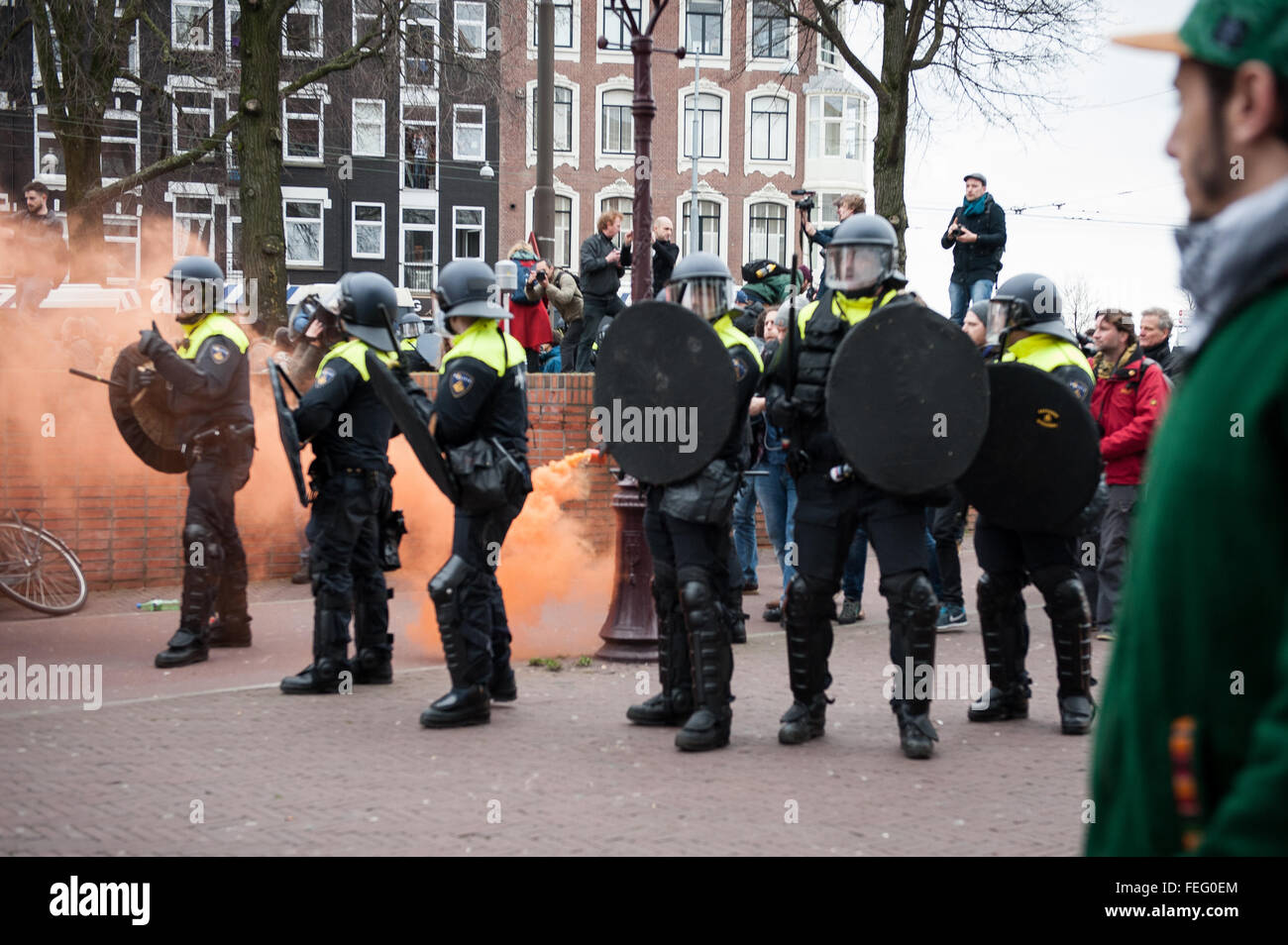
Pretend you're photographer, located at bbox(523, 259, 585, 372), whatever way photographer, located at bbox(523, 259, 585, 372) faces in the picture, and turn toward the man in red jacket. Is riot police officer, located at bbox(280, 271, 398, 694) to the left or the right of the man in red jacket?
right

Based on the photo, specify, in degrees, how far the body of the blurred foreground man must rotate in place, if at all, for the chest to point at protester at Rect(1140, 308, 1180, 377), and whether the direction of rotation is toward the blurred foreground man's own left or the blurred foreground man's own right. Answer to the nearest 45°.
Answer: approximately 90° to the blurred foreground man's own right

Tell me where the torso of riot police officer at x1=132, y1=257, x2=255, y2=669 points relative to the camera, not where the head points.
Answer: to the viewer's left

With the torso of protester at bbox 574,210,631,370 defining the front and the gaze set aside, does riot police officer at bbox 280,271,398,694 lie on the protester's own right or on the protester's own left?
on the protester's own right

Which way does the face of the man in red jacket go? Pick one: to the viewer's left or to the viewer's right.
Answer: to the viewer's left

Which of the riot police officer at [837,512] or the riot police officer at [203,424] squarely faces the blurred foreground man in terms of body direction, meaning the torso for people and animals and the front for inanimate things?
the riot police officer at [837,512]

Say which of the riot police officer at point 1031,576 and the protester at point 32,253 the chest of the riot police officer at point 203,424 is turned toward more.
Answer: the protester

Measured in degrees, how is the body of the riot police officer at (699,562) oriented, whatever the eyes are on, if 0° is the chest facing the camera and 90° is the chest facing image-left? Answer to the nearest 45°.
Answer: approximately 45°

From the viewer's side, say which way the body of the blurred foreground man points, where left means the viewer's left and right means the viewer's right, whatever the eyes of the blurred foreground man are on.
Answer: facing to the left of the viewer

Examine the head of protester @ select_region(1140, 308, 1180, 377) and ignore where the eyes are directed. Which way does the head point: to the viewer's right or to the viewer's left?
to the viewer's left

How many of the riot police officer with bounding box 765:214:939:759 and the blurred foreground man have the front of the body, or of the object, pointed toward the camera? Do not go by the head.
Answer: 1
